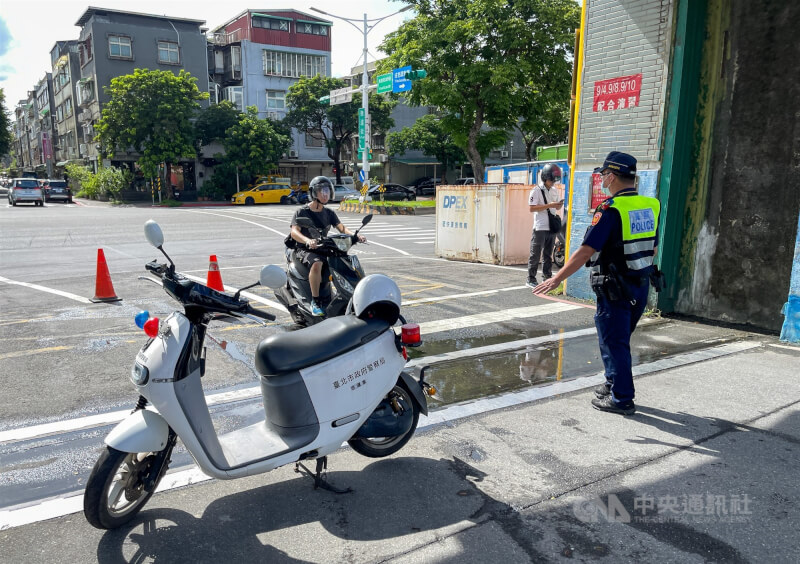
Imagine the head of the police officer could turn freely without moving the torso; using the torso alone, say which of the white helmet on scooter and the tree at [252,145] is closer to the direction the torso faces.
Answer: the tree

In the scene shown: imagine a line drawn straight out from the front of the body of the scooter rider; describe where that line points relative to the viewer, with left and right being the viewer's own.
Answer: facing the viewer and to the right of the viewer

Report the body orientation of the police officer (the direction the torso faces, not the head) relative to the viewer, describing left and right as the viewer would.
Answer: facing away from the viewer and to the left of the viewer

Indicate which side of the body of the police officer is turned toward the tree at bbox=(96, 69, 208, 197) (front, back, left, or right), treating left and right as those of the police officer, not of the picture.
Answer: front

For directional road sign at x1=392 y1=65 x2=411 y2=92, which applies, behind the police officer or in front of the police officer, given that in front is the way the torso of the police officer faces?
in front

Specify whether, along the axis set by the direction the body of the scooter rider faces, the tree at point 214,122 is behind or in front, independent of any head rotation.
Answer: behind

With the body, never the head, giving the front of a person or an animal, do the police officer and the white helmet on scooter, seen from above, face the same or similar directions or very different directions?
very different directions

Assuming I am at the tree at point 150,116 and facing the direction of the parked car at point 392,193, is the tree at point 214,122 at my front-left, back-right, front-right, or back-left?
front-left

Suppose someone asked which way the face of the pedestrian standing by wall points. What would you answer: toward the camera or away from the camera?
toward the camera

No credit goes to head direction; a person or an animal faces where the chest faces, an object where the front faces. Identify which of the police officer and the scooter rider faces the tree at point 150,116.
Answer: the police officer

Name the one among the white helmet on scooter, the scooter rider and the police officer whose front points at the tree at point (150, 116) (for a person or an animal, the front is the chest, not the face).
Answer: the police officer

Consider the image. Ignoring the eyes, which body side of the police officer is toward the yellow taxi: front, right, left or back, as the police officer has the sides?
front

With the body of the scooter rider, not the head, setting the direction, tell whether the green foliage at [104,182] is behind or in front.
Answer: behind

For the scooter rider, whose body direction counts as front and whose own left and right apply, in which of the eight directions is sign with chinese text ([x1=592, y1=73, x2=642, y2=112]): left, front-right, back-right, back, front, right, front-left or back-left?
front-left
